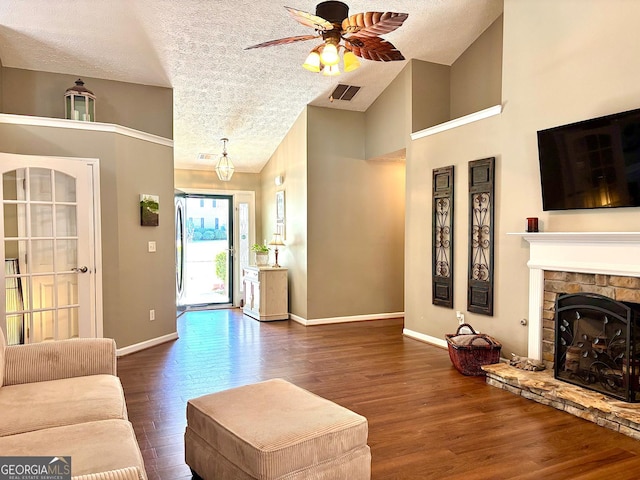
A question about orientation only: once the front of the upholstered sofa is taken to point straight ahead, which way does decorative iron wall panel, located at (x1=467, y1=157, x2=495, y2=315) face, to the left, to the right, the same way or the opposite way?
the opposite way

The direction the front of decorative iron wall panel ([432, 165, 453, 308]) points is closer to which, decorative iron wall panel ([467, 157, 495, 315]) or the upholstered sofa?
the upholstered sofa

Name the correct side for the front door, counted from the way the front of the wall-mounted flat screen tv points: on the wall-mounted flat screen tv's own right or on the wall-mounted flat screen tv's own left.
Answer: on the wall-mounted flat screen tv's own right

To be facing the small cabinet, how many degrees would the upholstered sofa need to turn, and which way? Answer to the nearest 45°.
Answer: approximately 45° to its left

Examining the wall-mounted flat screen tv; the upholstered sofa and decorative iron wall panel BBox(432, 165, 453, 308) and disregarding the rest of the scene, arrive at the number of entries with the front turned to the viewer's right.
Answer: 1

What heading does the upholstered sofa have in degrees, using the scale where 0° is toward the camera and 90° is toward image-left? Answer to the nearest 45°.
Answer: approximately 270°

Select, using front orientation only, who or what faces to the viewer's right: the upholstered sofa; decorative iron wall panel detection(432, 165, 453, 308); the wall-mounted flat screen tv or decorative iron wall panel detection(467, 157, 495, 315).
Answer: the upholstered sofa

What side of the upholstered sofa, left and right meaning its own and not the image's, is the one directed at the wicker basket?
front
